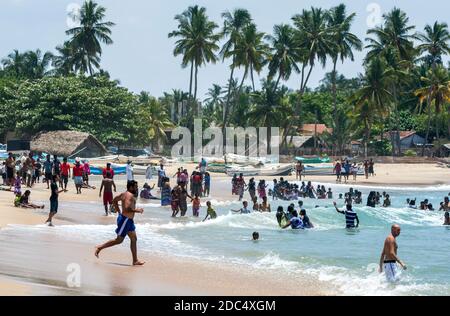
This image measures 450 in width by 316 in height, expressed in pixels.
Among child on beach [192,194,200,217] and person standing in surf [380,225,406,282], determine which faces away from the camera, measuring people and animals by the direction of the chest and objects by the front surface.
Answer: the child on beach

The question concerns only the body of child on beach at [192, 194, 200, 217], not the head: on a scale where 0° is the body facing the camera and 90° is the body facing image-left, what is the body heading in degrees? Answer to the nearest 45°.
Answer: approximately 180°

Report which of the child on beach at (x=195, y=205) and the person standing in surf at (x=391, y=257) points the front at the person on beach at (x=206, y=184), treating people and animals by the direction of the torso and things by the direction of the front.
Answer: the child on beach at (x=195, y=205)

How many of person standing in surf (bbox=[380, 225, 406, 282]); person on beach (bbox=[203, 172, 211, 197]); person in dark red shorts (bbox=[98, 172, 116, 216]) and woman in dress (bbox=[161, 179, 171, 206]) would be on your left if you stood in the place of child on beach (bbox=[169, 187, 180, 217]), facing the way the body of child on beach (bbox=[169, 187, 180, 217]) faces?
2

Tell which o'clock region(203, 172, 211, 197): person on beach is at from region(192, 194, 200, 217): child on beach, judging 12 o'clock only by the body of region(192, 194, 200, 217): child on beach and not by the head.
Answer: region(203, 172, 211, 197): person on beach is roughly at 6 o'clock from region(192, 194, 200, 217): child on beach.
